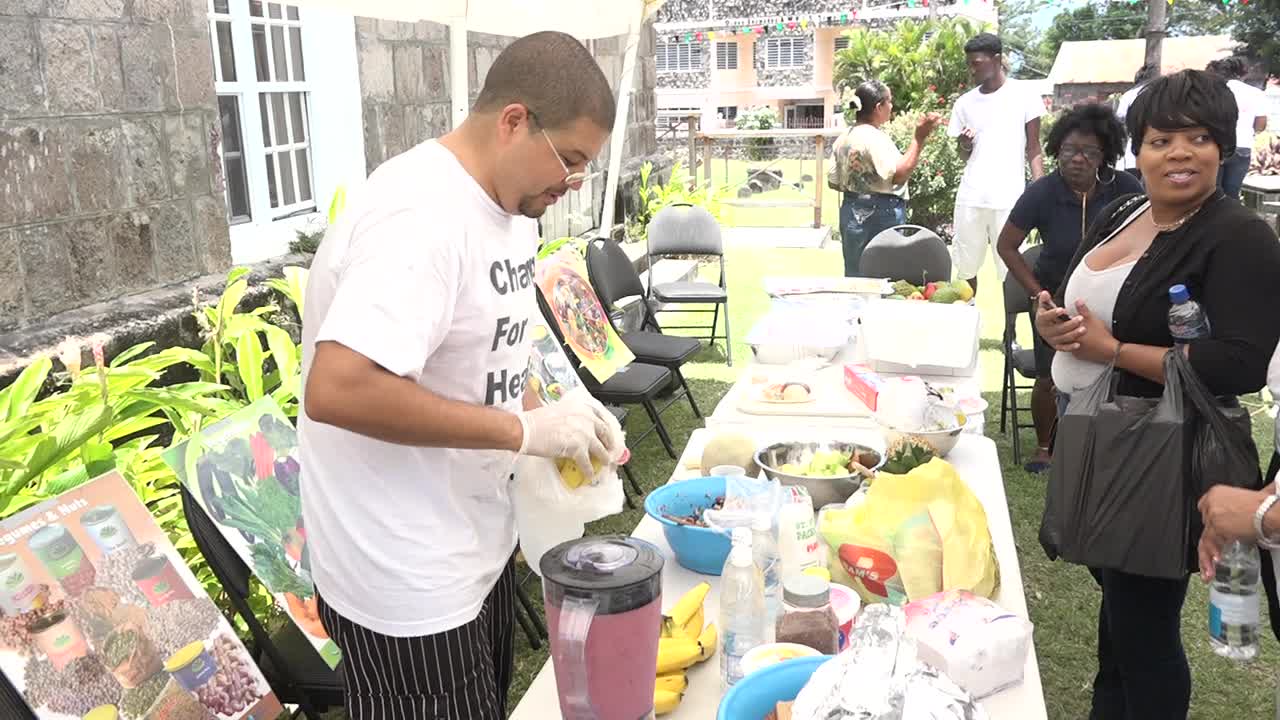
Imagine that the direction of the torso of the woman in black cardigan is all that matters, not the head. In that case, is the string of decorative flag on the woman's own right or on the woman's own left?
on the woman's own right

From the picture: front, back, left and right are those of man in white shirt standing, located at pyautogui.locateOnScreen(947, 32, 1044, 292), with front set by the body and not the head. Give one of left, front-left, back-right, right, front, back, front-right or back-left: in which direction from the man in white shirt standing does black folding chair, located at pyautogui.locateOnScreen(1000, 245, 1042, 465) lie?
front-left

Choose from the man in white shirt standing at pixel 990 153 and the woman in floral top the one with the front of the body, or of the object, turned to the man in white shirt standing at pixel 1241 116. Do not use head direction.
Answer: the woman in floral top

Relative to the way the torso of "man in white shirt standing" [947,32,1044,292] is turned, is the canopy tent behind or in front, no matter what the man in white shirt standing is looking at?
in front

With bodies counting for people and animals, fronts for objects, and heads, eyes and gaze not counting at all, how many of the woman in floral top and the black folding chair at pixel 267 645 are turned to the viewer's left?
0

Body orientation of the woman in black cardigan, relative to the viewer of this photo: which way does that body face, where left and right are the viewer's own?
facing the viewer and to the left of the viewer

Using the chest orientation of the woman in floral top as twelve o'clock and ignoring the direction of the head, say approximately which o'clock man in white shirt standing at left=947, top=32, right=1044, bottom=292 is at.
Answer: The man in white shirt standing is roughly at 12 o'clock from the woman in floral top.

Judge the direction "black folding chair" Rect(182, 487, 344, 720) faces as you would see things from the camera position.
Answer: facing the viewer and to the right of the viewer

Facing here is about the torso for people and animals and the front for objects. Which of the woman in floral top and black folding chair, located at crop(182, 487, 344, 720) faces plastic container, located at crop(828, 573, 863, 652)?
the black folding chair

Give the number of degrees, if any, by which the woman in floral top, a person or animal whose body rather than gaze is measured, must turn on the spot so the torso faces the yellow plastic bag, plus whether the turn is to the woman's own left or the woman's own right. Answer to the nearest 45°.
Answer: approximately 135° to the woman's own right

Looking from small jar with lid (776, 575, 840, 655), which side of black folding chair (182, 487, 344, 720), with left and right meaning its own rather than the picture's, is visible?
front

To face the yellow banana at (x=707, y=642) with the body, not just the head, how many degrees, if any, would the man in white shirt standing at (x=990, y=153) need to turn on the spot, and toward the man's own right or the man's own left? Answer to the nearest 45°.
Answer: approximately 45° to the man's own left

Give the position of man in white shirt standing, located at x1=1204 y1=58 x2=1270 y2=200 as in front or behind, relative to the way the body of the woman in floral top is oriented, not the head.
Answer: in front

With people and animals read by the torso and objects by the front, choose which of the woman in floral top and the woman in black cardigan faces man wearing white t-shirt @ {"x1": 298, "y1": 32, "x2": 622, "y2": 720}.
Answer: the woman in black cardigan

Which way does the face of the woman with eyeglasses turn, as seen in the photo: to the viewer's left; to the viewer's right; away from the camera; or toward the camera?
toward the camera

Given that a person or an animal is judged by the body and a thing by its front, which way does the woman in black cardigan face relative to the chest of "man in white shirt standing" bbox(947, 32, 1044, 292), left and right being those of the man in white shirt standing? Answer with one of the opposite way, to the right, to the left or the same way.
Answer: the same way

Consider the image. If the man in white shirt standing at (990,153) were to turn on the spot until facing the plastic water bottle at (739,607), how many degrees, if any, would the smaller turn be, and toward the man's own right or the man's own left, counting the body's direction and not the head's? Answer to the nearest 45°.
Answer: approximately 45° to the man's own left

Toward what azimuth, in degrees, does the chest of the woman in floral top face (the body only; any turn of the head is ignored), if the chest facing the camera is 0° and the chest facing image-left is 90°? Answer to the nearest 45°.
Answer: approximately 225°

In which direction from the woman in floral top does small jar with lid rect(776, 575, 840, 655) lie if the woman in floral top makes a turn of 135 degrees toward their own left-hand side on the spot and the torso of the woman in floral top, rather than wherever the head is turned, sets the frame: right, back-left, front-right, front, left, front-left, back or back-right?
left

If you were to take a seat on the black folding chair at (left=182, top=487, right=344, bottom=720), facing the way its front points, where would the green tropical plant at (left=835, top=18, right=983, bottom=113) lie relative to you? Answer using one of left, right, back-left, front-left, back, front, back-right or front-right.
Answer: left
